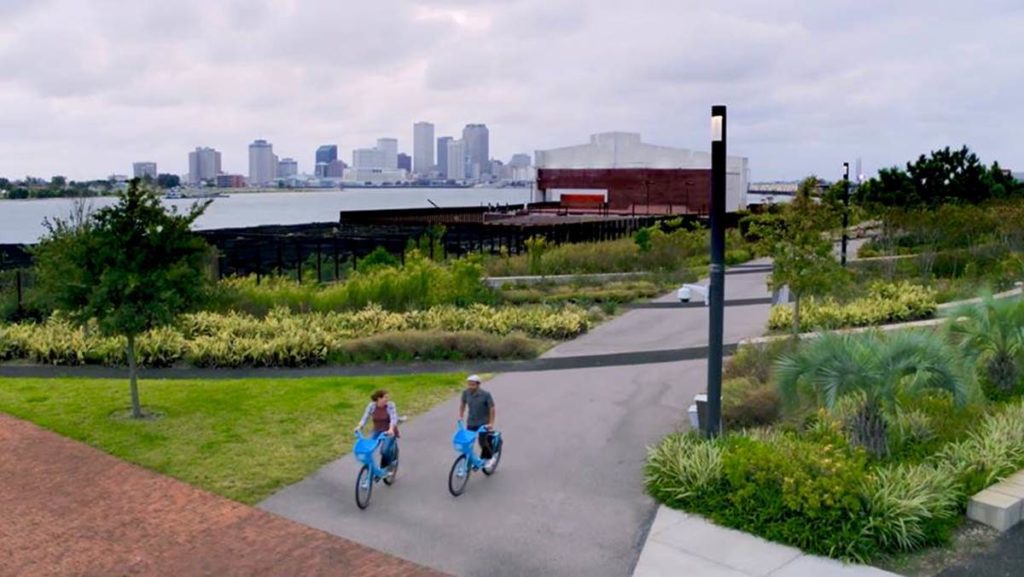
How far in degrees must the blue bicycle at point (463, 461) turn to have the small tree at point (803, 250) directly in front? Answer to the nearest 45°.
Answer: approximately 180°

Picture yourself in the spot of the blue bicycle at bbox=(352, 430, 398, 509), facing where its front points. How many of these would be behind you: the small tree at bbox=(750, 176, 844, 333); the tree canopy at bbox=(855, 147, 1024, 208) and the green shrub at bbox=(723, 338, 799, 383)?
3

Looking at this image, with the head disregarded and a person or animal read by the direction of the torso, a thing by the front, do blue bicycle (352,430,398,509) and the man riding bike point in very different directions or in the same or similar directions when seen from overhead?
same or similar directions

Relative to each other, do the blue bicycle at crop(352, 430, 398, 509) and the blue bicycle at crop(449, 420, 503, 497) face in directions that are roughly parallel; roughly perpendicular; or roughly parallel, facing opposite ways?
roughly parallel

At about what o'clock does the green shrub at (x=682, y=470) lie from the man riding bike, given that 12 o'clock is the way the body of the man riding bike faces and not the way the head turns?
The green shrub is roughly at 8 o'clock from the man riding bike.

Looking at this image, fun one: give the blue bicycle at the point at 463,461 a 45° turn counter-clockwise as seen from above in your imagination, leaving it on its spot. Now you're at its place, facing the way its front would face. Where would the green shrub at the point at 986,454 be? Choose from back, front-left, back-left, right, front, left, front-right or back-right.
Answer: left

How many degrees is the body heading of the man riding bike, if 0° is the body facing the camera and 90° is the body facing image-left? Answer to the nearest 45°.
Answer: approximately 45°

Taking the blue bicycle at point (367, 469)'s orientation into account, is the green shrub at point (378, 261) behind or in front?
behind

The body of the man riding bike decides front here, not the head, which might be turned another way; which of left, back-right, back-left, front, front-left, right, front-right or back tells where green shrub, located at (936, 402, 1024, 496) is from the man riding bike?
back-left

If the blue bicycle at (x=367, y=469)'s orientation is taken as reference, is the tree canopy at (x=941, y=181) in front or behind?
behind

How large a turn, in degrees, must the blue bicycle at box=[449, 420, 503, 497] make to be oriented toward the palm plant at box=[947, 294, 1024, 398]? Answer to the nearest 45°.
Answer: approximately 135° to its left

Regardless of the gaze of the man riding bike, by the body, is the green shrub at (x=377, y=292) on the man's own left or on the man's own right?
on the man's own right

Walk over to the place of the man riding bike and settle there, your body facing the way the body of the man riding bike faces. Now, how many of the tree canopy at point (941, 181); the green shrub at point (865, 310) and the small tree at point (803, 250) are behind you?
3

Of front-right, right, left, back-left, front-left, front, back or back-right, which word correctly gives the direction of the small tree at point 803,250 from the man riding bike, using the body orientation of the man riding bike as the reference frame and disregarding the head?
back

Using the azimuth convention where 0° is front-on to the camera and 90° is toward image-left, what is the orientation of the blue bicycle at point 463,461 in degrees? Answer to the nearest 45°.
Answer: approximately 45°

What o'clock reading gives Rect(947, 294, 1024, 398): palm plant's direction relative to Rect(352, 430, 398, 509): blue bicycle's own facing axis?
The palm plant is roughly at 7 o'clock from the blue bicycle.
